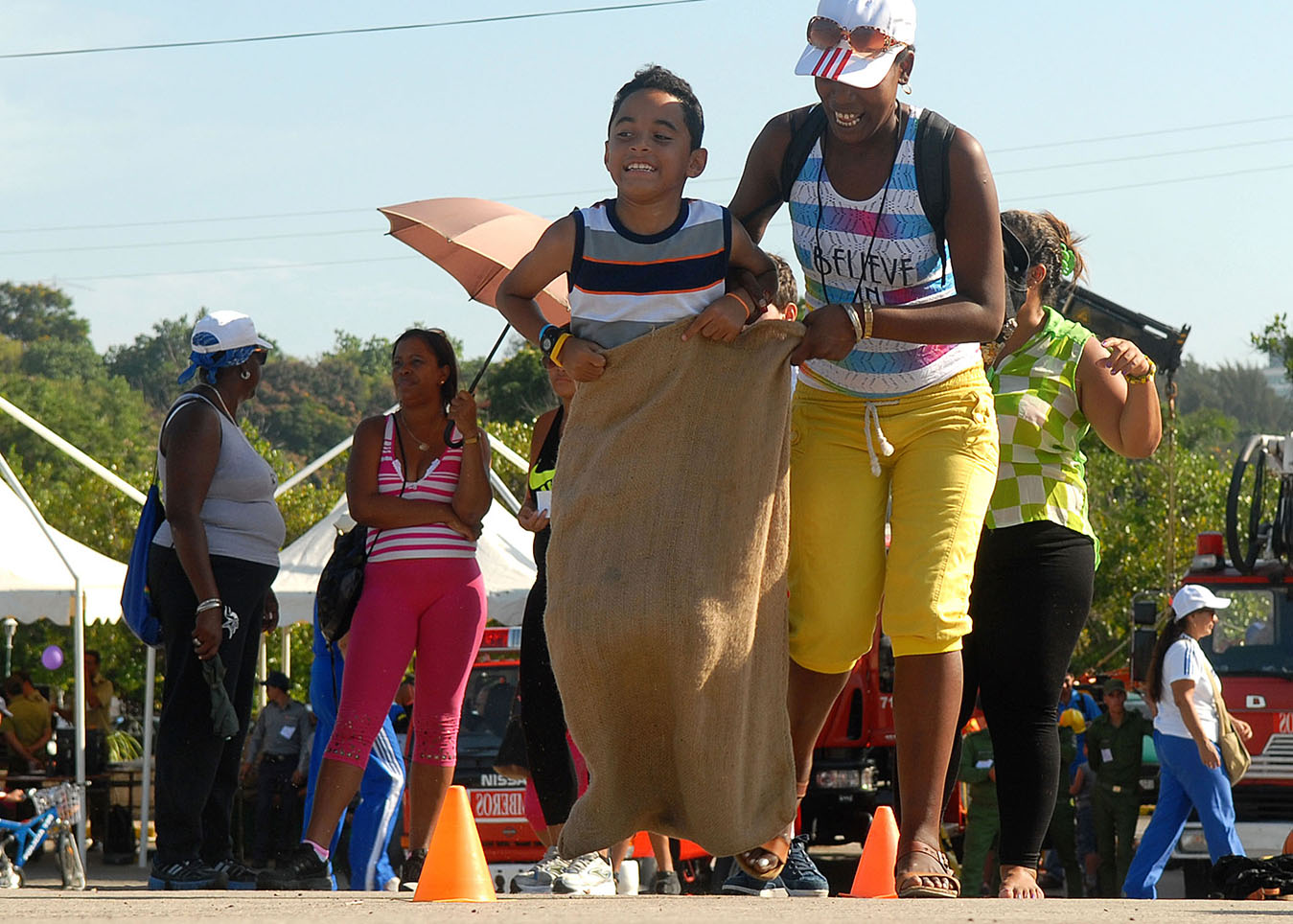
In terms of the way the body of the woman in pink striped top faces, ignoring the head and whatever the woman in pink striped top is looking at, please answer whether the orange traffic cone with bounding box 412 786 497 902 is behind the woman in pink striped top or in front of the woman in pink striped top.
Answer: in front

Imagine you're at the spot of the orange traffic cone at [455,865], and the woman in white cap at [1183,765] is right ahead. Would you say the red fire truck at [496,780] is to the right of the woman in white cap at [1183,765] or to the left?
left

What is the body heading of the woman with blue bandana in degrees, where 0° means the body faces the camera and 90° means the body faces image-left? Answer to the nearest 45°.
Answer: approximately 270°

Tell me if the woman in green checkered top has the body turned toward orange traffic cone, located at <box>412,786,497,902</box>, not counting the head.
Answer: yes

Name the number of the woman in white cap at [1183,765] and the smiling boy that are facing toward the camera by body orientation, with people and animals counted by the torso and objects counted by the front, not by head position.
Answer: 1

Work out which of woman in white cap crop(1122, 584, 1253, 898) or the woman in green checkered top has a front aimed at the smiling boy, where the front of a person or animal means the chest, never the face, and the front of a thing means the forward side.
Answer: the woman in green checkered top

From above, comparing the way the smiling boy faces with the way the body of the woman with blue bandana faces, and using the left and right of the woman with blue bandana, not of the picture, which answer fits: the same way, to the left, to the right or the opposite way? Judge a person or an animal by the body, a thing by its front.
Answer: to the right

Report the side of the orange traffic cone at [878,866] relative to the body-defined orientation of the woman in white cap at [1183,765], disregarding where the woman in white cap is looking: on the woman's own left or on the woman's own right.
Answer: on the woman's own right

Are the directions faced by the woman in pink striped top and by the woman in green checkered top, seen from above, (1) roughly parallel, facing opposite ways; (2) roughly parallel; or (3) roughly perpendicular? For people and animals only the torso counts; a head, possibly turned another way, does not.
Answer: roughly perpendicular

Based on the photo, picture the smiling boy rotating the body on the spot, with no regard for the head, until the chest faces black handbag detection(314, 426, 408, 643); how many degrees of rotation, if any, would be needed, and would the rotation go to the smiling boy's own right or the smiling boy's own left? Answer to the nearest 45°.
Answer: approximately 135° to the smiling boy's own right

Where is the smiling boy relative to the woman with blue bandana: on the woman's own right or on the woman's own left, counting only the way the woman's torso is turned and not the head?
on the woman's own right

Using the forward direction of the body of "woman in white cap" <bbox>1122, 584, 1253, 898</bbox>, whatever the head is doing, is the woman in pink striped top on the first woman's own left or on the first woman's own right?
on the first woman's own right
